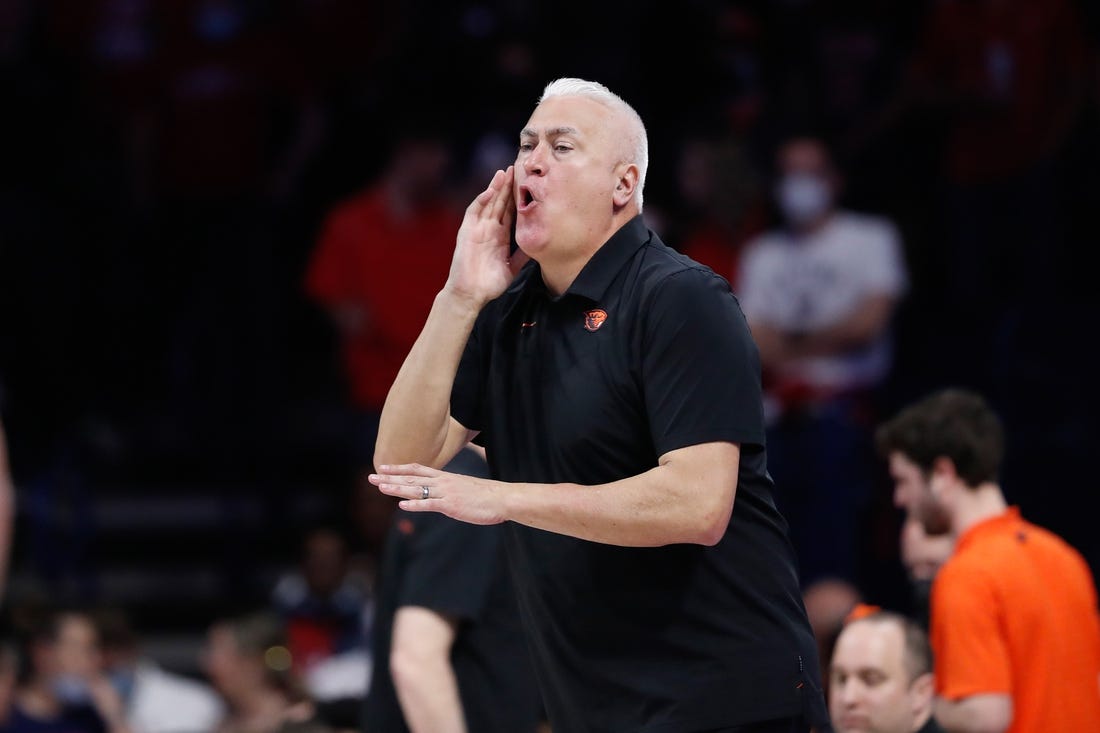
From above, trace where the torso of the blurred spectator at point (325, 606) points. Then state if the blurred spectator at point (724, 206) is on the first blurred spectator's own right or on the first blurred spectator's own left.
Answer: on the first blurred spectator's own left

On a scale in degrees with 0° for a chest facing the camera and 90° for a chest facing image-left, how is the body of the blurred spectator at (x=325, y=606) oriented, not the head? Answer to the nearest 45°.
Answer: approximately 0°

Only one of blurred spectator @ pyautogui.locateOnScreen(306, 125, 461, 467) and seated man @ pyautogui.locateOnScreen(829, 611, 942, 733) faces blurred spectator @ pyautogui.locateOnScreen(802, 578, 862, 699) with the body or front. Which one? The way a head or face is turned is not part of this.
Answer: blurred spectator @ pyautogui.locateOnScreen(306, 125, 461, 467)

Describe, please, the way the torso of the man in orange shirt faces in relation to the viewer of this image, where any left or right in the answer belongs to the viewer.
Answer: facing away from the viewer and to the left of the viewer

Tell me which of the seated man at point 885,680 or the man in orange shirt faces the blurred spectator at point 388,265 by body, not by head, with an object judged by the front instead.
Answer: the man in orange shirt

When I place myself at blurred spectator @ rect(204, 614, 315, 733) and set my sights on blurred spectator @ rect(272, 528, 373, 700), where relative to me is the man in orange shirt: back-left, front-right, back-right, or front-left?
back-right

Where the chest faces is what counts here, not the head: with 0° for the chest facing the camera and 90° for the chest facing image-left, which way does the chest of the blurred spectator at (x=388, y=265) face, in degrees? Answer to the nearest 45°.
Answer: approximately 315°

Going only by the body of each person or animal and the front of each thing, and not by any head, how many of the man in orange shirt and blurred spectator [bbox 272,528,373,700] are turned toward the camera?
1
